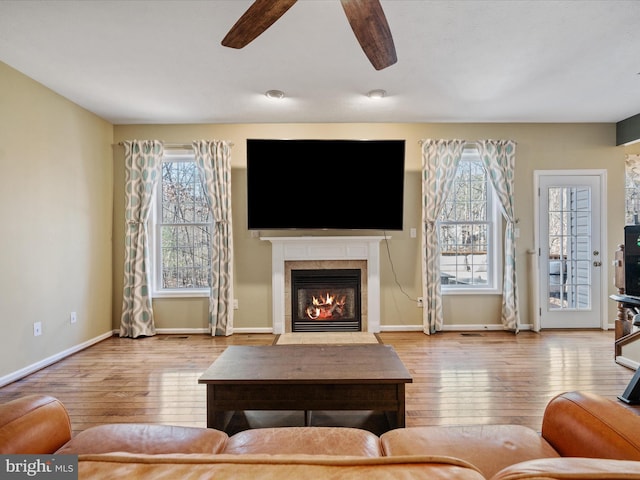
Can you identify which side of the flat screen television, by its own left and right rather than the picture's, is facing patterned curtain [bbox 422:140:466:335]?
left

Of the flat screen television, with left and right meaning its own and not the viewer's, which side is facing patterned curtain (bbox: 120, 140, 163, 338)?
right

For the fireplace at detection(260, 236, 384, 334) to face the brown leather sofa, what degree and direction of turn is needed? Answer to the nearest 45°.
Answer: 0° — it already faces it

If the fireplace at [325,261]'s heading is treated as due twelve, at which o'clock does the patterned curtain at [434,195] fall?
The patterned curtain is roughly at 9 o'clock from the fireplace.

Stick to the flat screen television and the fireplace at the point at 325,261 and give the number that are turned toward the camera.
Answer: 2

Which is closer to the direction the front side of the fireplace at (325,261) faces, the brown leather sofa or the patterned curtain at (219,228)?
the brown leather sofa

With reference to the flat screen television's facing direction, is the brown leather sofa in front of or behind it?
in front

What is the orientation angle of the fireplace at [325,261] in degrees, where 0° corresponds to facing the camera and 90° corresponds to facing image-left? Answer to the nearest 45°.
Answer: approximately 0°

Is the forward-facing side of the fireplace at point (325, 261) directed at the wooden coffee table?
yes

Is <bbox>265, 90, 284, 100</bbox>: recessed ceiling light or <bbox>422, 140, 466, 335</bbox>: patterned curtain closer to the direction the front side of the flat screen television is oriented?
the recessed ceiling light

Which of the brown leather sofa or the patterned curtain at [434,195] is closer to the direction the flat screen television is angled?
the brown leather sofa
